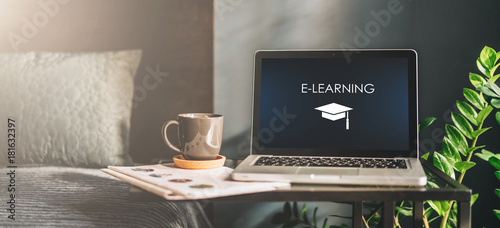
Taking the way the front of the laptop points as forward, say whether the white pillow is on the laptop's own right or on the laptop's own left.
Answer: on the laptop's own right

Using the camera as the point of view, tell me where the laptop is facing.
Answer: facing the viewer

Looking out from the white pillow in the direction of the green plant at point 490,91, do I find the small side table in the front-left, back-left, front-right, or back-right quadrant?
front-right

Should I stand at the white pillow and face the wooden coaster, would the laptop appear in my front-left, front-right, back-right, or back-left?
front-left

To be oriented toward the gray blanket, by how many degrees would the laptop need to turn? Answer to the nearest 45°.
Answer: approximately 90° to its right
